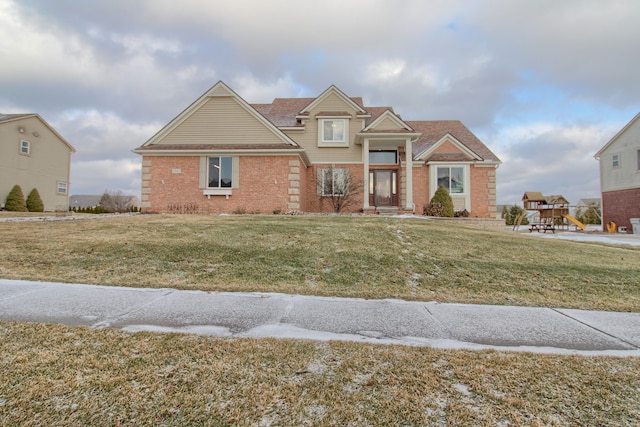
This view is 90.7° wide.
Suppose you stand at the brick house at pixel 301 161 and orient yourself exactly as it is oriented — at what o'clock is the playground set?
The playground set is roughly at 9 o'clock from the brick house.

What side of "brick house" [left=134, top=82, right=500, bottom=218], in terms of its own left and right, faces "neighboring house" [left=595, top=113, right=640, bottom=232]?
left

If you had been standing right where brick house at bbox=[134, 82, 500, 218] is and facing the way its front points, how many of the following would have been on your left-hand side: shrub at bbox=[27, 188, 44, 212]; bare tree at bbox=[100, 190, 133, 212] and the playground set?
1

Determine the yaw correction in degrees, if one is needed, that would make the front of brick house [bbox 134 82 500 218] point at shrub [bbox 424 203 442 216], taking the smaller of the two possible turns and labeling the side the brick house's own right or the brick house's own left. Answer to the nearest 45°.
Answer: approximately 90° to the brick house's own left

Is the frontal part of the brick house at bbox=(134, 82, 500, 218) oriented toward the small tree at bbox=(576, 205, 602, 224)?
no

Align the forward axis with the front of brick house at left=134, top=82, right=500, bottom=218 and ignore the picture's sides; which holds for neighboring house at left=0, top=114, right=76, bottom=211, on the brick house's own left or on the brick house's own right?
on the brick house's own right

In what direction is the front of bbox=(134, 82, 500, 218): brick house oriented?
toward the camera

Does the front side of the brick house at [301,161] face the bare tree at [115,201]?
no

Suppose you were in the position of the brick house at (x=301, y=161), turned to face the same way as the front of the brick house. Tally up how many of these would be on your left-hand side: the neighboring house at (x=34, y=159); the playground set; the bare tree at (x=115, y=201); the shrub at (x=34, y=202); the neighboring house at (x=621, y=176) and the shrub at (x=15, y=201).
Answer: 2

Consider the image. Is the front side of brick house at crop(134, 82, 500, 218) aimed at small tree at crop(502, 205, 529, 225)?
no

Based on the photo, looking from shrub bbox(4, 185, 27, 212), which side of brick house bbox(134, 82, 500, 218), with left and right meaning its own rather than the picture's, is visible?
right

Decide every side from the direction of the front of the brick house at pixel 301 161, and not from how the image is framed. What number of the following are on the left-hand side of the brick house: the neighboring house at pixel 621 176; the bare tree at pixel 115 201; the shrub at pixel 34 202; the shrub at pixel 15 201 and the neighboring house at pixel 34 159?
1

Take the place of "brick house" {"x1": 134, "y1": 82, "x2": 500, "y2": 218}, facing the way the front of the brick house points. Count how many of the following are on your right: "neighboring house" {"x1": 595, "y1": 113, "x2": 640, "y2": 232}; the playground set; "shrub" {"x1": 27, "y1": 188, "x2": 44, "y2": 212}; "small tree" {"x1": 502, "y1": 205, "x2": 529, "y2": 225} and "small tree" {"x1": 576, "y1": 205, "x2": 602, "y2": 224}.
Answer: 1

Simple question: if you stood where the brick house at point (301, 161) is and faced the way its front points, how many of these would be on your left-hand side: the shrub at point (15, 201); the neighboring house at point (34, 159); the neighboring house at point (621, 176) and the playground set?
2
